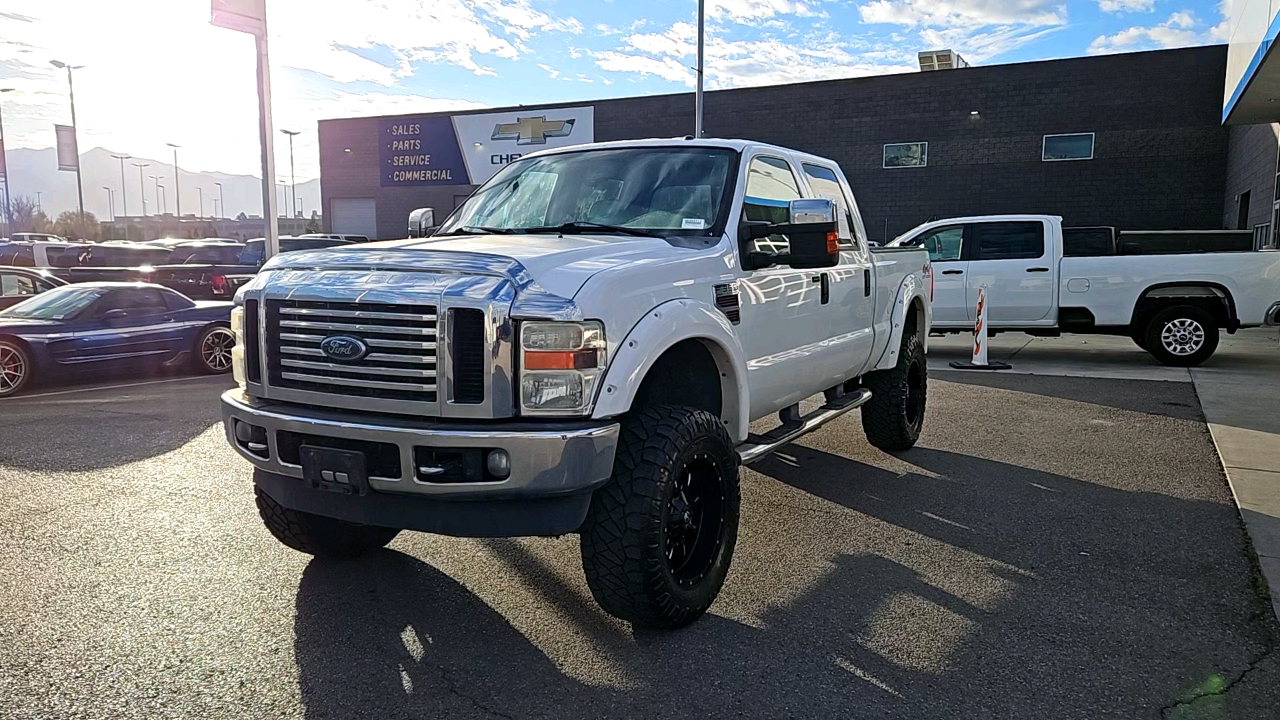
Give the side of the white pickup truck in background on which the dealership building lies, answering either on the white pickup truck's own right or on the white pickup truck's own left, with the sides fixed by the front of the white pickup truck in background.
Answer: on the white pickup truck's own right

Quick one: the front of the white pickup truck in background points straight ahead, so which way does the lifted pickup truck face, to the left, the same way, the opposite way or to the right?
to the left

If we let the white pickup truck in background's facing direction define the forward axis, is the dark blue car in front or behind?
in front

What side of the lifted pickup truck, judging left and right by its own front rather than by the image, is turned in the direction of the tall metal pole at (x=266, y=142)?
right

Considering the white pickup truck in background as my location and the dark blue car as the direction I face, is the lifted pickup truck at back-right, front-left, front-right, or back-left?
front-left

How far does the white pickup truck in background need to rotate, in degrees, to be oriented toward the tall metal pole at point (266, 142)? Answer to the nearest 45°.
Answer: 0° — it already faces it

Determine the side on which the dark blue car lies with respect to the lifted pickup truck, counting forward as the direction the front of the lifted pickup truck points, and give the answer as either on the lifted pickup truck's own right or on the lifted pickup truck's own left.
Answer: on the lifted pickup truck's own right

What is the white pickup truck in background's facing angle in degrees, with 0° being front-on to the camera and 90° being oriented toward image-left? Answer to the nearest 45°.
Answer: approximately 90°

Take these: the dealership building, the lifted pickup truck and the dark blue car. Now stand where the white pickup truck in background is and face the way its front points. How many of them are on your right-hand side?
1

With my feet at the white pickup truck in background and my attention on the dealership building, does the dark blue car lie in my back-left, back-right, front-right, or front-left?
back-left

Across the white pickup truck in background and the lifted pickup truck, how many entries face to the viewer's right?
0

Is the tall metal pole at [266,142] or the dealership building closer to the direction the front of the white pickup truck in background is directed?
the tall metal pole

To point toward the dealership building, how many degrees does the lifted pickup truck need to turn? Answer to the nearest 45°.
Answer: approximately 180°
